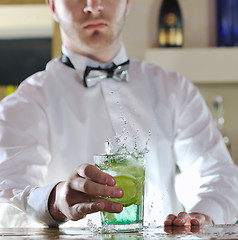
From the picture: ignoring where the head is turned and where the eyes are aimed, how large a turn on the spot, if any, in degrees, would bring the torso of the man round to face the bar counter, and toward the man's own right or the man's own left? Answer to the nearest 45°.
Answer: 0° — they already face it

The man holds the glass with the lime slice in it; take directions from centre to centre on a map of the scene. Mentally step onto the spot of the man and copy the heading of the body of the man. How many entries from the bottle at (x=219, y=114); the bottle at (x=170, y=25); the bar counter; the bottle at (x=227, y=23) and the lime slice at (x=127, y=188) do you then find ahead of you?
2

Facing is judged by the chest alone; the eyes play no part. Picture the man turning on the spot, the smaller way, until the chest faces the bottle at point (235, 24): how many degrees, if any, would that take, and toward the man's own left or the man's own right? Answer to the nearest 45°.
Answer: approximately 135° to the man's own left

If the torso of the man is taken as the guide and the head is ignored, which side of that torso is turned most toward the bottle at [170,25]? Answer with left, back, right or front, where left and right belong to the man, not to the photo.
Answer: back

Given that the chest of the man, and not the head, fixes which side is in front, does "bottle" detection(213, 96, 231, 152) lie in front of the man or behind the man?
behind

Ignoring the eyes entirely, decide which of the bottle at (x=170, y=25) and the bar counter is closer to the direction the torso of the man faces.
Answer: the bar counter

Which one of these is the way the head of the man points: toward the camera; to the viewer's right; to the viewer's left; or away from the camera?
toward the camera

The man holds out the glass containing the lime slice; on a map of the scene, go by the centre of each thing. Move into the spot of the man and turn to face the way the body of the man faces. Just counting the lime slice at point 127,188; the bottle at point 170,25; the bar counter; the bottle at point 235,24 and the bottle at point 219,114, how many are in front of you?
2

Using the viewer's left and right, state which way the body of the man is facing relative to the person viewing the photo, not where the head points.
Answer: facing the viewer
